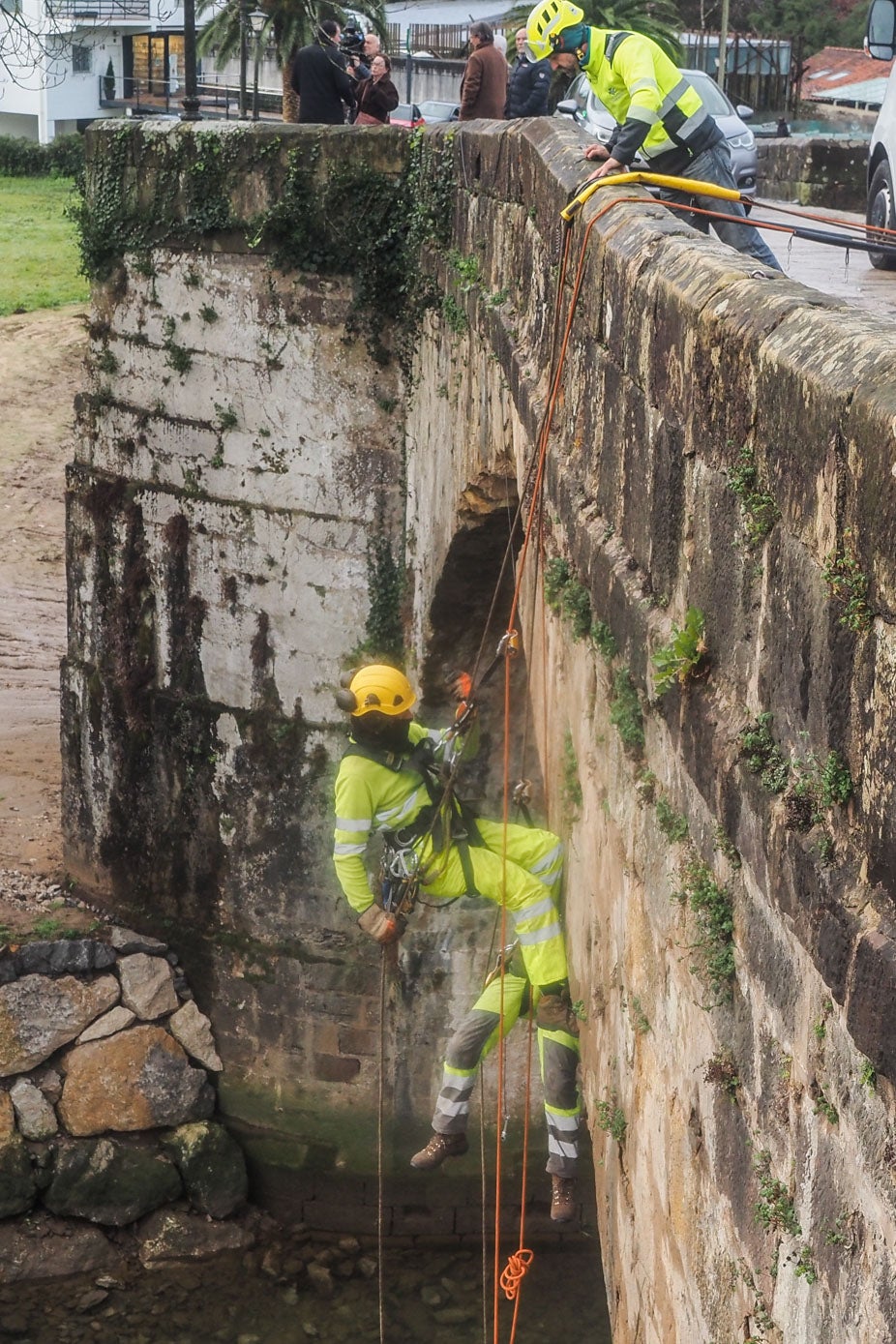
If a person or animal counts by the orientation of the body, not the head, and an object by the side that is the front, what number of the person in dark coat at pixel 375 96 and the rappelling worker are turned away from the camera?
0

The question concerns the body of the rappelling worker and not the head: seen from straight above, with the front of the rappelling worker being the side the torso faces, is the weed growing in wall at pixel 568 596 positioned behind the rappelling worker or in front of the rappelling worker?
in front

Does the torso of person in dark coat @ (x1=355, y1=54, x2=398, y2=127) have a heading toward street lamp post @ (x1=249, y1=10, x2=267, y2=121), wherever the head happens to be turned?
no

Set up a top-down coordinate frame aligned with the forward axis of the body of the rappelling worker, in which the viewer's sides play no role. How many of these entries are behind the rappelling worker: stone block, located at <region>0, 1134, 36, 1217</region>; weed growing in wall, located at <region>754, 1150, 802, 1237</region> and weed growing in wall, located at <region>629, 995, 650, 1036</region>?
1

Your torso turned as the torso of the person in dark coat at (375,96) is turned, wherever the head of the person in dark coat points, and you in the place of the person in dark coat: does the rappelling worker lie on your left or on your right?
on your left

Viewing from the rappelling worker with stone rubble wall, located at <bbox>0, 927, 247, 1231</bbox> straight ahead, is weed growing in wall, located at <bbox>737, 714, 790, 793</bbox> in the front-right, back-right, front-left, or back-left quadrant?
back-left

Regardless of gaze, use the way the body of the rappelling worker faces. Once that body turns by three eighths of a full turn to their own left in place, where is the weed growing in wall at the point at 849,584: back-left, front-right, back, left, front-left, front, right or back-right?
back

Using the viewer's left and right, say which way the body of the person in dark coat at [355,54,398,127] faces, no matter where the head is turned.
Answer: facing the viewer and to the left of the viewer

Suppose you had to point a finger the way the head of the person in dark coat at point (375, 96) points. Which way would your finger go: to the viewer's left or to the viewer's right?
to the viewer's left

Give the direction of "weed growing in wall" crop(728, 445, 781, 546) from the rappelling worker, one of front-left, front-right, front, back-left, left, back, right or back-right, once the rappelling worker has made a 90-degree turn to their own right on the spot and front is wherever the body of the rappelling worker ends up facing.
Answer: front-left

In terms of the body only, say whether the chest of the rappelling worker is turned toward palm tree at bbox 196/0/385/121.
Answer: no

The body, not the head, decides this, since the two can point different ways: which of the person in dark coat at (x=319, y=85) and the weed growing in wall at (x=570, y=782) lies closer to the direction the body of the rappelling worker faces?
the weed growing in wall

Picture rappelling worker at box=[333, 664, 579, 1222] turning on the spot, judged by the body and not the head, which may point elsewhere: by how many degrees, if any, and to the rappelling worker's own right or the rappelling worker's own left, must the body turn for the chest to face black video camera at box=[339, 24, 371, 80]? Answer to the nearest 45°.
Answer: approximately 135° to the rappelling worker's own left

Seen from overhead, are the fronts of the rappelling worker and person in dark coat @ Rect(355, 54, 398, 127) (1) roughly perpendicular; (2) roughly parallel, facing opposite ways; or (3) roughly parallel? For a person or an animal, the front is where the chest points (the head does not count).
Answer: roughly perpendicular

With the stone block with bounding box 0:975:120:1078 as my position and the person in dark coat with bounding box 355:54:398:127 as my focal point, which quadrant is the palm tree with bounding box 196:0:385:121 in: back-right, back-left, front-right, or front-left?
front-left

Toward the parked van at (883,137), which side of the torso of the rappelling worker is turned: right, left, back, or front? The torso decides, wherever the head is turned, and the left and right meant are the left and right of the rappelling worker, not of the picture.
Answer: left

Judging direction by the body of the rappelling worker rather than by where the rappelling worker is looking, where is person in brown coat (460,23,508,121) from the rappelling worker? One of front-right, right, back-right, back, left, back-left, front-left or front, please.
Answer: back-left
